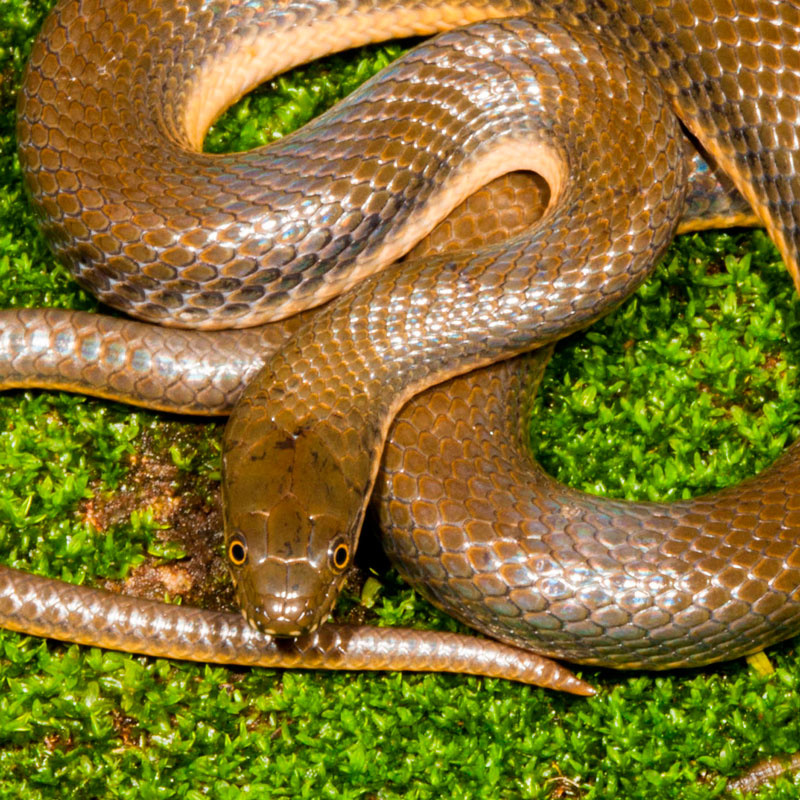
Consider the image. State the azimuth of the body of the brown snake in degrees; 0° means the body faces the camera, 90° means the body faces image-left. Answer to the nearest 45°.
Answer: approximately 0°
